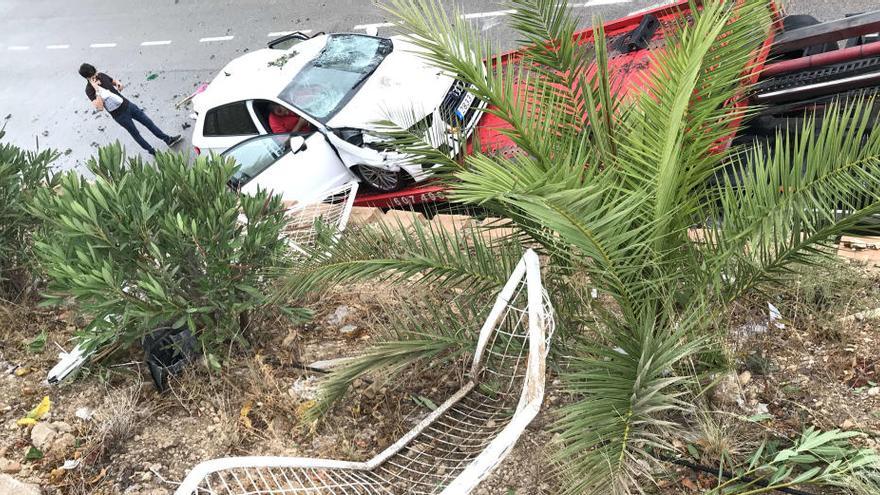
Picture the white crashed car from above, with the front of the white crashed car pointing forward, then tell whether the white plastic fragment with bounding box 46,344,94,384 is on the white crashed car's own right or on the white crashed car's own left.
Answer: on the white crashed car's own right

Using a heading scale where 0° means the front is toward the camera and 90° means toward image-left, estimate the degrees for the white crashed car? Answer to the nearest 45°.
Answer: approximately 315°

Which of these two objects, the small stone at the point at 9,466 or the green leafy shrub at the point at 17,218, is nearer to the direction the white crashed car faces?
the small stone

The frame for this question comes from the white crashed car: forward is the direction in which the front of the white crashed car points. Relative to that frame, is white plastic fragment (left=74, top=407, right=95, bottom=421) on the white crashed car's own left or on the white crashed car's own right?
on the white crashed car's own right

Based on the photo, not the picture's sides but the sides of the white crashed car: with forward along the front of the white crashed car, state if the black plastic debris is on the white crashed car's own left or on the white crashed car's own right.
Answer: on the white crashed car's own right

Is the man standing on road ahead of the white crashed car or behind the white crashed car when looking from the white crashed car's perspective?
behind

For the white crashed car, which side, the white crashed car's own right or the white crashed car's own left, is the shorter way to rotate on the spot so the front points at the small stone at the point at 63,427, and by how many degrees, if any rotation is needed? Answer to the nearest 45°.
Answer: approximately 90° to the white crashed car's own right

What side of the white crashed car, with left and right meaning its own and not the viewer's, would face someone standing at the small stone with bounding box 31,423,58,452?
right

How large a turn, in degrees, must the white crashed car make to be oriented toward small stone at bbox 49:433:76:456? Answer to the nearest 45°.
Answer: approximately 90° to its right
